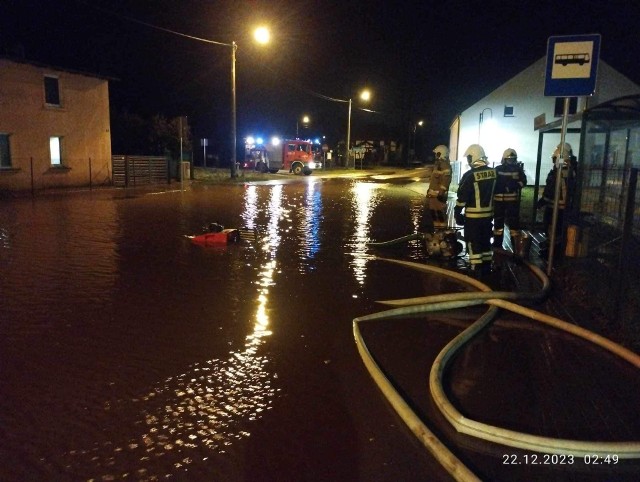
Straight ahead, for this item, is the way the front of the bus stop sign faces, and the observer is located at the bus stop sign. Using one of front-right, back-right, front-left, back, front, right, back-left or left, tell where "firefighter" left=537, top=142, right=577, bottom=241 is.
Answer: back

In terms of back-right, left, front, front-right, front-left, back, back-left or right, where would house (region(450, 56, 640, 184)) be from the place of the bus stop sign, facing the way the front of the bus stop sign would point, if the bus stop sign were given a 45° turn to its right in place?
back-right

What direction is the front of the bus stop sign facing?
toward the camera
